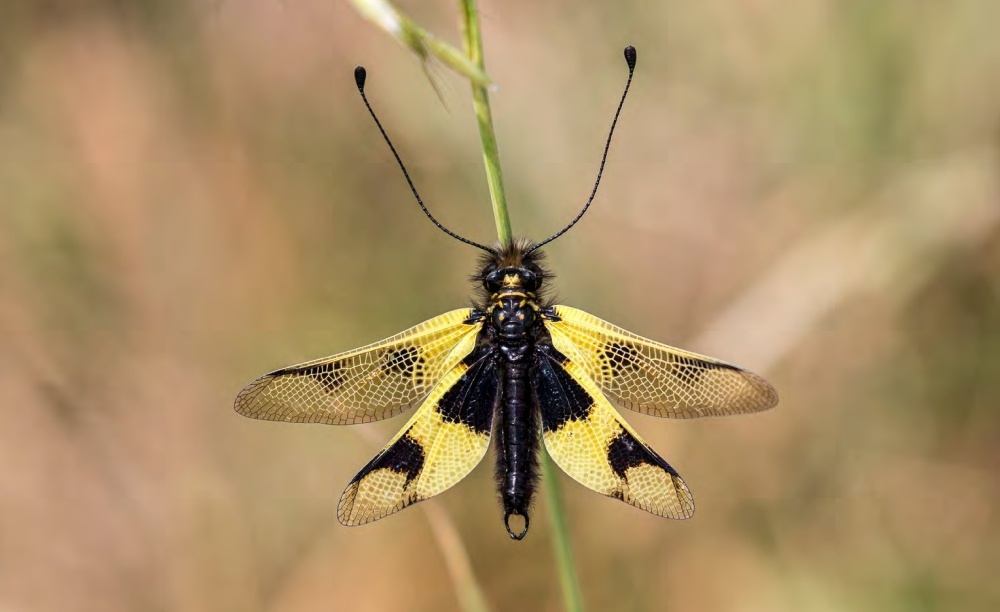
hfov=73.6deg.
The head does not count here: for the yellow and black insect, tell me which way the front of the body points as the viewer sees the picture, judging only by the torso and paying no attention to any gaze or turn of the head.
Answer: away from the camera
